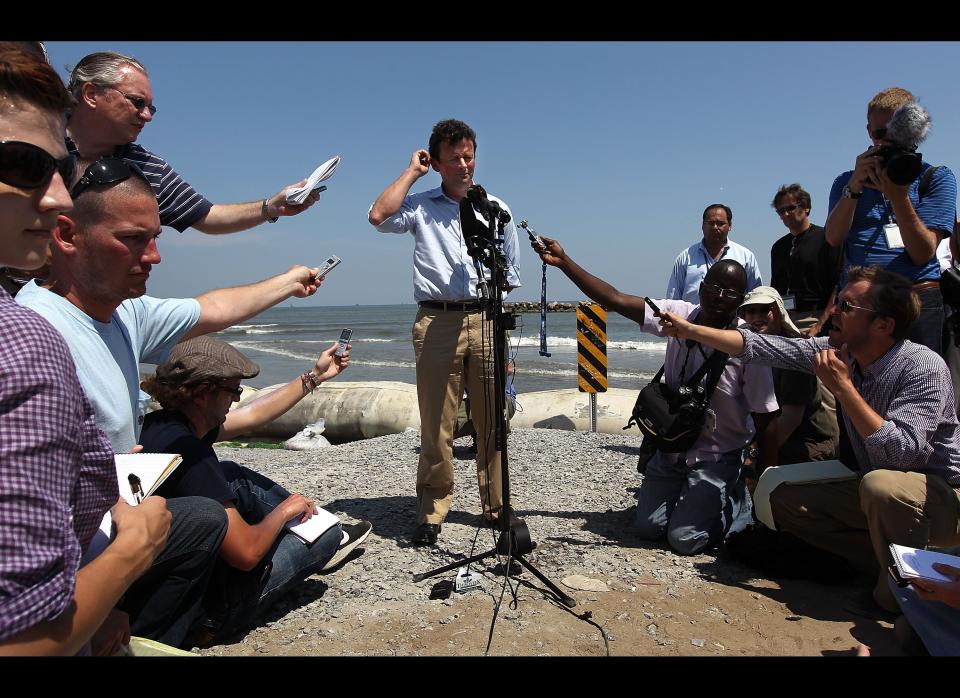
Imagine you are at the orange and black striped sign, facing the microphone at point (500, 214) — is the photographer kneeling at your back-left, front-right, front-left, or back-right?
front-left

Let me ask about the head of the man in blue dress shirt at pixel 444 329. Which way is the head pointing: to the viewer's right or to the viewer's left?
to the viewer's right

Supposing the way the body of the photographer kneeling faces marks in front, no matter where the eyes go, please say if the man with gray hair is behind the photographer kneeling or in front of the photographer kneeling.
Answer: in front

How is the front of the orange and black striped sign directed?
toward the camera

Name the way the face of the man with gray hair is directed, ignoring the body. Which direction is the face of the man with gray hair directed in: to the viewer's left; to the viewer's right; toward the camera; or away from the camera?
to the viewer's right

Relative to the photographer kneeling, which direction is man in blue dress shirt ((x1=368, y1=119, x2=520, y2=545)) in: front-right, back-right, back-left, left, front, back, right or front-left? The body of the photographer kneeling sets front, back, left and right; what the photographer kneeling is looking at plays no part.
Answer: front-right

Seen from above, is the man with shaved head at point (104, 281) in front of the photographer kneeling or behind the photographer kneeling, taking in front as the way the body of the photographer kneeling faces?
in front

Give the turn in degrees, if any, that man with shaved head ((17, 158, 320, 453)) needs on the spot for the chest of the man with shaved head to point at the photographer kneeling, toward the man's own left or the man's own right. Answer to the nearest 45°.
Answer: approximately 45° to the man's own left

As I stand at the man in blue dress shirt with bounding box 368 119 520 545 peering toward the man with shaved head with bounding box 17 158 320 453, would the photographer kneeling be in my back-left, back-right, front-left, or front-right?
back-left

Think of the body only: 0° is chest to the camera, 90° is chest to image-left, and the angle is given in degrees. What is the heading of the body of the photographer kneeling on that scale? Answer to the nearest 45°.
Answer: approximately 45°

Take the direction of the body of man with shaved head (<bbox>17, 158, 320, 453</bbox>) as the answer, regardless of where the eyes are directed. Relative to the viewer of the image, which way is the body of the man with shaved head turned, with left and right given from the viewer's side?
facing the viewer and to the right of the viewer

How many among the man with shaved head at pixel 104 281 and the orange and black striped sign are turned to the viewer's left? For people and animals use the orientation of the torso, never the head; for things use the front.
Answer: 0

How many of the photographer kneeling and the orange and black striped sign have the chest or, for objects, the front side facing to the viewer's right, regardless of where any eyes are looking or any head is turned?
0

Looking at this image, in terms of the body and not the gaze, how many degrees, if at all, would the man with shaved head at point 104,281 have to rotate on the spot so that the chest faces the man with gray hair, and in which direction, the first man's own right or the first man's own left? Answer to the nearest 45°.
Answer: approximately 135° to the first man's own left

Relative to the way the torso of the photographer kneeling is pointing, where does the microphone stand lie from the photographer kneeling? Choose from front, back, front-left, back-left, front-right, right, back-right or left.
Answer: front

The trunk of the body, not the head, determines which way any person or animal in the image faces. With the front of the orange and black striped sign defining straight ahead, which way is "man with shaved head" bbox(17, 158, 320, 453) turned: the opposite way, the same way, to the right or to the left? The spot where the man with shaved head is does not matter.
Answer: to the left

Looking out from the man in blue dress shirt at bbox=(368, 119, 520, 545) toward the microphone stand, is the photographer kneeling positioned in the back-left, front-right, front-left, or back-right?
front-left

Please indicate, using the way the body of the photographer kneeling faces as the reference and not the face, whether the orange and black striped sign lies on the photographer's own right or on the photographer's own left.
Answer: on the photographer's own right
